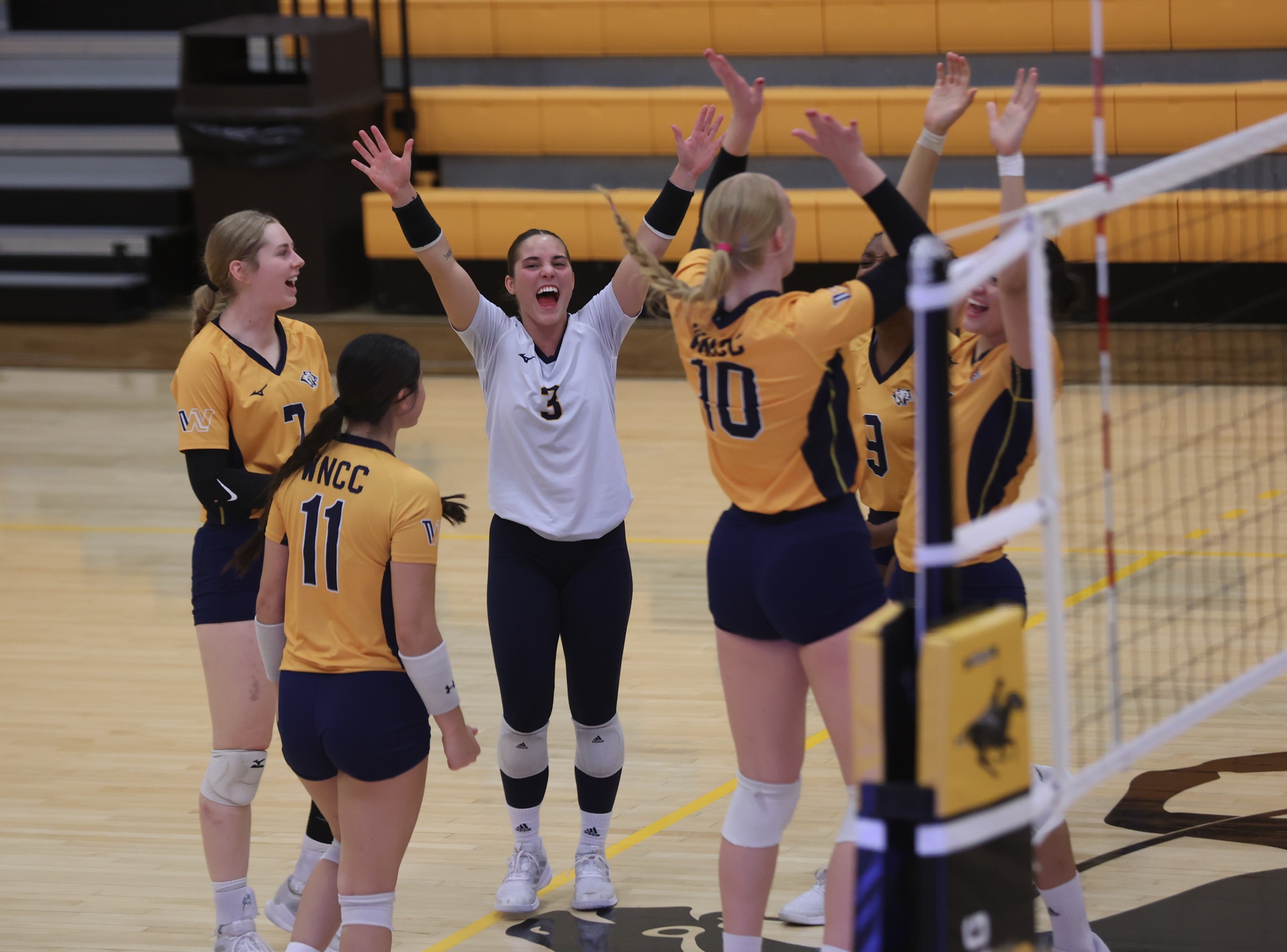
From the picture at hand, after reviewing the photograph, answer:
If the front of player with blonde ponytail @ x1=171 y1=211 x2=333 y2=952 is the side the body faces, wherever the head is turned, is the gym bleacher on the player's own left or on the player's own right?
on the player's own left

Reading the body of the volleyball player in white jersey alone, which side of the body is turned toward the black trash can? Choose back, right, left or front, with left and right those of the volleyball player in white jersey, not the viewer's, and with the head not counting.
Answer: back

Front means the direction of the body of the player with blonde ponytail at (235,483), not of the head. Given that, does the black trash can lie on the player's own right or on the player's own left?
on the player's own left

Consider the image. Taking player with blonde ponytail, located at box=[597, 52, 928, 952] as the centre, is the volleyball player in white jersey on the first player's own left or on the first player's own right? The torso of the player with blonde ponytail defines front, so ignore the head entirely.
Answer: on the first player's own left

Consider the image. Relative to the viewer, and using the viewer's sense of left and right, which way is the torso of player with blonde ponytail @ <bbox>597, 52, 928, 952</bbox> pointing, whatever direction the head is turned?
facing away from the viewer and to the right of the viewer

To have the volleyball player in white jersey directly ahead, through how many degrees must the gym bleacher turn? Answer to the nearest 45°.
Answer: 0° — it already faces them

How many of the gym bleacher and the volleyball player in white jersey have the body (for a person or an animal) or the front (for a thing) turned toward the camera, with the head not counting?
2

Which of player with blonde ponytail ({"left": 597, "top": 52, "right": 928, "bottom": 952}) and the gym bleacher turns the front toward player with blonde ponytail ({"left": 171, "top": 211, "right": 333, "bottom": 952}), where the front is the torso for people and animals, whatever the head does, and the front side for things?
the gym bleacher

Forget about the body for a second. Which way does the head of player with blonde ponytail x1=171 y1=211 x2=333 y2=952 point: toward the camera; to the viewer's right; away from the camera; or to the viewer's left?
to the viewer's right

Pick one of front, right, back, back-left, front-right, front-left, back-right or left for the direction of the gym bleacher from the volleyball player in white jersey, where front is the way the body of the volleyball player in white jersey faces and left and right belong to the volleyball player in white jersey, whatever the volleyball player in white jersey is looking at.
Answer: back

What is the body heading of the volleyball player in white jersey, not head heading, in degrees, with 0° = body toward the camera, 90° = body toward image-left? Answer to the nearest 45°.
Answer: approximately 0°

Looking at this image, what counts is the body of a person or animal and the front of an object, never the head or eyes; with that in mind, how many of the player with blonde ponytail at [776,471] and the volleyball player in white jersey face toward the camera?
1

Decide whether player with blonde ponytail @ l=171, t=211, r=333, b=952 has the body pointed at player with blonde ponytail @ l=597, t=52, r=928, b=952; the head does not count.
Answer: yes
